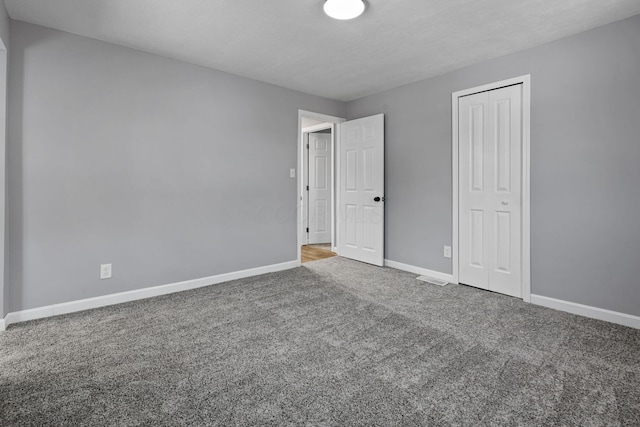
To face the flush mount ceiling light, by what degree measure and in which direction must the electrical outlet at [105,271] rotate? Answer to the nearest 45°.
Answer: approximately 45° to its left

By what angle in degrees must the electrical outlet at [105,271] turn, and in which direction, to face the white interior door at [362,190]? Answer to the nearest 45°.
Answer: approximately 90° to its left

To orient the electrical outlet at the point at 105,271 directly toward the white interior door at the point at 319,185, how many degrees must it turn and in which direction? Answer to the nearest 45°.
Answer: approximately 135° to its left

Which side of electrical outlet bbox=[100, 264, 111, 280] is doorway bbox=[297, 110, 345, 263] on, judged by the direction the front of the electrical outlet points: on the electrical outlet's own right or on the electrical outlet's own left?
on the electrical outlet's own left

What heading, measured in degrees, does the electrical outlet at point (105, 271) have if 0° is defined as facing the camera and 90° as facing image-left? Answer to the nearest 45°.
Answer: approximately 0°

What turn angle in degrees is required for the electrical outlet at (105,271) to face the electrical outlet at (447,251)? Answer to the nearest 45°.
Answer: approximately 90° to its left

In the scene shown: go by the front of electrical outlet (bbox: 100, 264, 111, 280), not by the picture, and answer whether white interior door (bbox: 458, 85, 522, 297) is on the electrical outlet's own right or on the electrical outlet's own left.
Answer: on the electrical outlet's own left

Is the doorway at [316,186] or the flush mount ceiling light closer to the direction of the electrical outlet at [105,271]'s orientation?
the flush mount ceiling light
